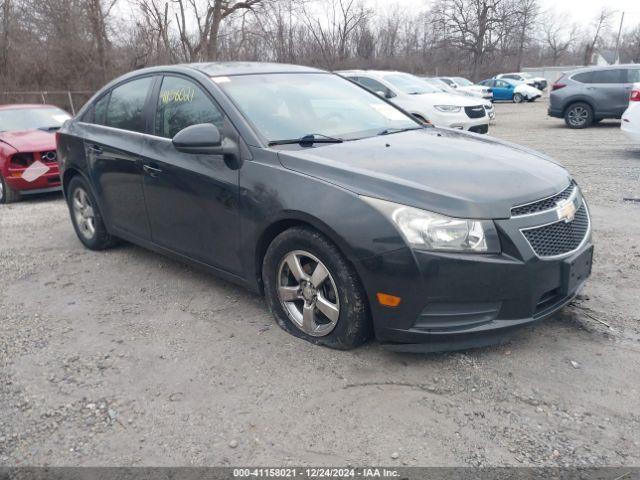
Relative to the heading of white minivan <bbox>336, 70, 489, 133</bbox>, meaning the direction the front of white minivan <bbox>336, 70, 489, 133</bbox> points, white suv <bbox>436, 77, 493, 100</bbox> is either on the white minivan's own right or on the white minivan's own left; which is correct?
on the white minivan's own left

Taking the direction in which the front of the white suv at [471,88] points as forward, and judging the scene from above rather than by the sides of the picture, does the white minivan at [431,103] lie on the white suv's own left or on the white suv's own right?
on the white suv's own right

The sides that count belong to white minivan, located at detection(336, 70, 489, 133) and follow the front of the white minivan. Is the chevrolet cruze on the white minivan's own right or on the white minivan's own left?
on the white minivan's own right

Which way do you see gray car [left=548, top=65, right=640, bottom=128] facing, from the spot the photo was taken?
facing to the right of the viewer

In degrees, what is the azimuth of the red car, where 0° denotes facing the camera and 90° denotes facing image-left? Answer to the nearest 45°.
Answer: approximately 315°

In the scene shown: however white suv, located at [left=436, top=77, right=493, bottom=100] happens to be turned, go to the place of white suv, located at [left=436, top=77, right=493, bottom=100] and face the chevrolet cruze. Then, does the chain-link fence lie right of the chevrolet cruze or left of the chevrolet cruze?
right

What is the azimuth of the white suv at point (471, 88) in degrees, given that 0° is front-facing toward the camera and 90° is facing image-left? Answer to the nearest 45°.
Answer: approximately 315°

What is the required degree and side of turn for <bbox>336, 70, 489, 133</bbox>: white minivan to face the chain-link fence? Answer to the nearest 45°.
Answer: approximately 180°

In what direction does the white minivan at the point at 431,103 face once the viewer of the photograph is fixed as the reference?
facing the viewer and to the right of the viewer

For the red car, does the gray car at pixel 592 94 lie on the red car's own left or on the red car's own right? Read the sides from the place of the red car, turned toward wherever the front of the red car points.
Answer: on the red car's own left

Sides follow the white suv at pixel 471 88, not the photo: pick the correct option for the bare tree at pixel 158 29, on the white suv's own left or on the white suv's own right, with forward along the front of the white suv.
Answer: on the white suv's own right

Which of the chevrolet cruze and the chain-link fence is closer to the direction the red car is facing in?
the chevrolet cruze

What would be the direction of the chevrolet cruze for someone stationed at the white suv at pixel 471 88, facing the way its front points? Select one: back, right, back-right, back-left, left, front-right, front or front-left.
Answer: front-right

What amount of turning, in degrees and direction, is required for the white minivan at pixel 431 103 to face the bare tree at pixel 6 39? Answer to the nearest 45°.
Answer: approximately 180°

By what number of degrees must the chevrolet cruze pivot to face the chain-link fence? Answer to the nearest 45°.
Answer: approximately 180°
